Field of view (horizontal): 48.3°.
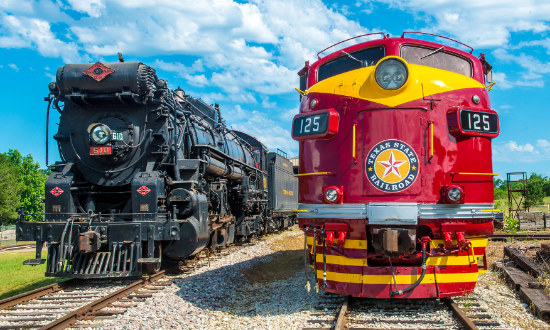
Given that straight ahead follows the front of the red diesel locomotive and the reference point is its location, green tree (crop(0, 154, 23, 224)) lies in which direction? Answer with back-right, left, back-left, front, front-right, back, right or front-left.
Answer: back-right

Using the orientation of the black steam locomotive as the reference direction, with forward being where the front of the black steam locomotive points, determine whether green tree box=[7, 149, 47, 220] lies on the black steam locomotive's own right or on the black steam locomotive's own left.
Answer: on the black steam locomotive's own right

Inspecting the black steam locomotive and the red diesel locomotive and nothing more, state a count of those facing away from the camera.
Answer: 0

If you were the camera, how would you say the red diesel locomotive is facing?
facing the viewer

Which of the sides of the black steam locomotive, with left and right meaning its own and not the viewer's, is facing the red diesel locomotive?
left

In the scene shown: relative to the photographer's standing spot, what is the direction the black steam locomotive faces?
facing the viewer and to the left of the viewer

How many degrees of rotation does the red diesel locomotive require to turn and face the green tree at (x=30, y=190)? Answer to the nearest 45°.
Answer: approximately 135° to its right

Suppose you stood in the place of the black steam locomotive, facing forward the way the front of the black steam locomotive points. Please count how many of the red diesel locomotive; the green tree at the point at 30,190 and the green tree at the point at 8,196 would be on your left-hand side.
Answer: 1

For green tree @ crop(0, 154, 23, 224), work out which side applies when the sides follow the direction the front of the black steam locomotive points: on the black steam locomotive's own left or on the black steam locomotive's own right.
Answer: on the black steam locomotive's own right

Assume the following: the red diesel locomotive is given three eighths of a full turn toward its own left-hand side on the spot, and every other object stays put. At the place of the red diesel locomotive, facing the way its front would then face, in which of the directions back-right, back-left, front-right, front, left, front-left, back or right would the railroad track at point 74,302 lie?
back-left
